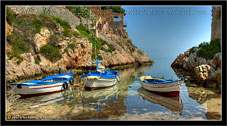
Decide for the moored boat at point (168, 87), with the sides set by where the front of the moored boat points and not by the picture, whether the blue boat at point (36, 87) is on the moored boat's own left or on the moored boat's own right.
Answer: on the moored boat's own right
